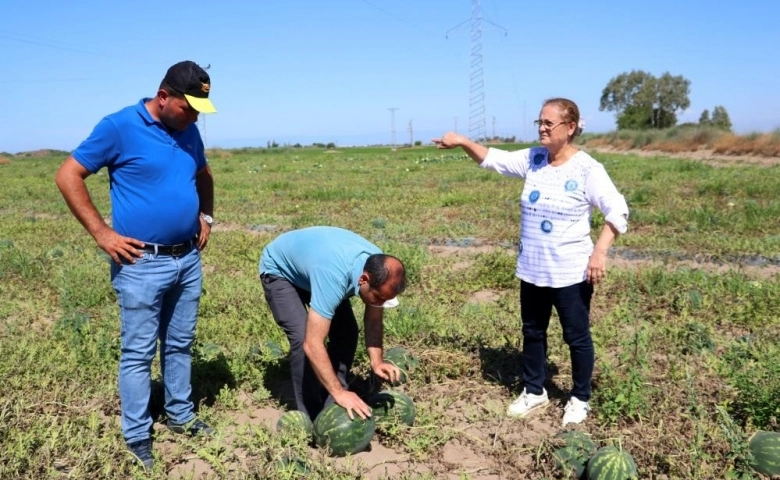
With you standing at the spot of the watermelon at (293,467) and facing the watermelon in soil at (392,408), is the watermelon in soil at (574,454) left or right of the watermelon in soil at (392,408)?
right

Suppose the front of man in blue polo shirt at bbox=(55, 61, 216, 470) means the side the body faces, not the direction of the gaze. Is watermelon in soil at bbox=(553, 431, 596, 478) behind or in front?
in front

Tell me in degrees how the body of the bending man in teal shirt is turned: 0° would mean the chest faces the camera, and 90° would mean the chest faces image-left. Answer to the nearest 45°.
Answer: approximately 315°

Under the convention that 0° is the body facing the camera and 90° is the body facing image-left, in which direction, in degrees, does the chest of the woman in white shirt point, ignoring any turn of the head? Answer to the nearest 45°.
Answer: approximately 45°

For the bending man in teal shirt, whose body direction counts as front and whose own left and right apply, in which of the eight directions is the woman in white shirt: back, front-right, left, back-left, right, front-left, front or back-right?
front-left
